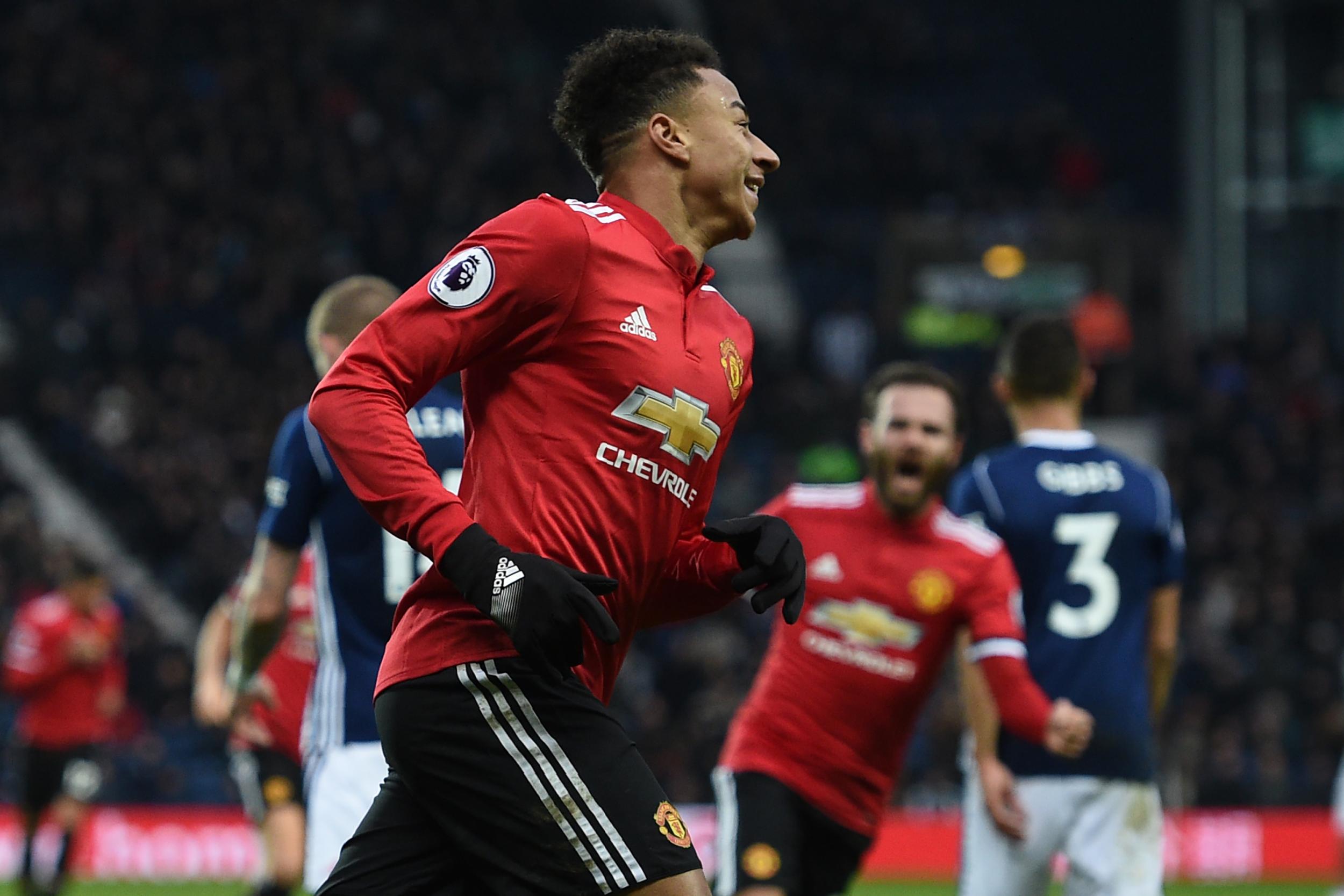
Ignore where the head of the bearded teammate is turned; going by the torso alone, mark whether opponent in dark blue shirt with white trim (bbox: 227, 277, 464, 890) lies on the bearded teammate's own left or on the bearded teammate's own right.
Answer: on the bearded teammate's own right

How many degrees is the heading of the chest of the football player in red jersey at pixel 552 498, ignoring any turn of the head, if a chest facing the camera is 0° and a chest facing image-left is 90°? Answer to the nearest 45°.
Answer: approximately 315°

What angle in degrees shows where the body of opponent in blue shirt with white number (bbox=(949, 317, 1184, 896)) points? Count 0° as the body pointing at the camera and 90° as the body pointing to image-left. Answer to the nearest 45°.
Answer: approximately 180°

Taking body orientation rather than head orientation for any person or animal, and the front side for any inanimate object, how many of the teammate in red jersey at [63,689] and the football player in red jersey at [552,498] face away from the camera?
0

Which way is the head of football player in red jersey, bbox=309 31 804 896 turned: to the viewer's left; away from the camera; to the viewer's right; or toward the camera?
to the viewer's right

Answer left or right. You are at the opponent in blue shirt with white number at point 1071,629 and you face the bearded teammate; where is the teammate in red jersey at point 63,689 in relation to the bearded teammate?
right

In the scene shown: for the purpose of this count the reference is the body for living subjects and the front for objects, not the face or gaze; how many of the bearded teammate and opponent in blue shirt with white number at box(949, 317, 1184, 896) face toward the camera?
1
